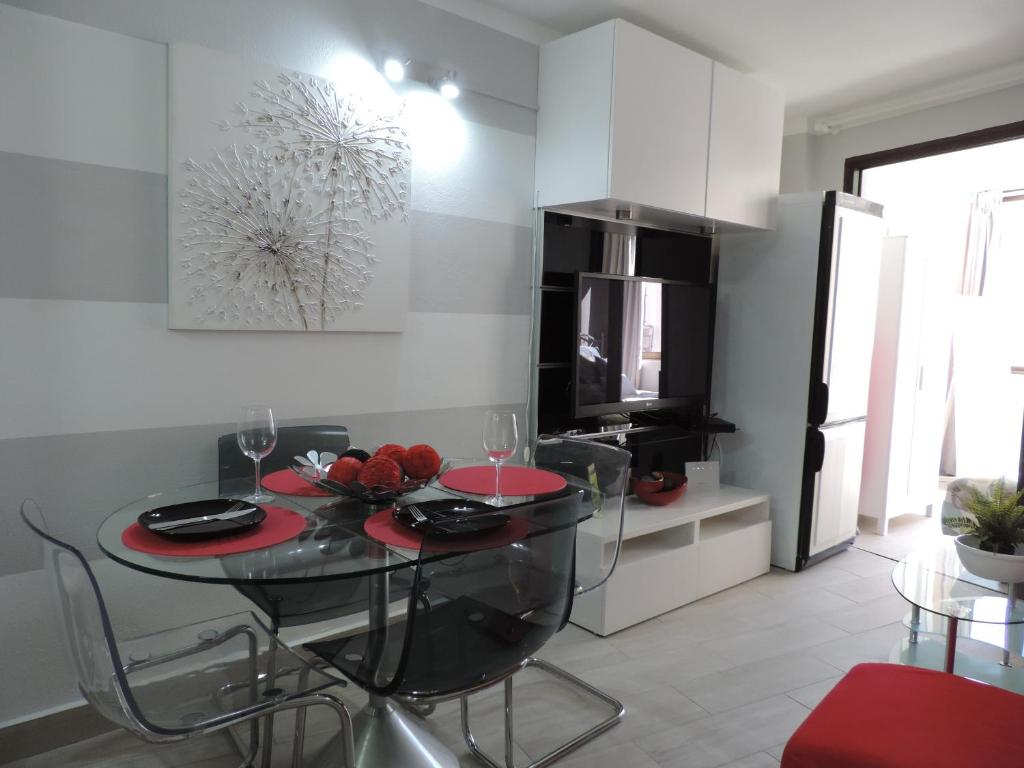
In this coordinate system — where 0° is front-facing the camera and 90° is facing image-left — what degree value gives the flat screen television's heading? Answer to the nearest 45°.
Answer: approximately 315°

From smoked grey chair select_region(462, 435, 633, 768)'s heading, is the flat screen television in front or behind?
behind

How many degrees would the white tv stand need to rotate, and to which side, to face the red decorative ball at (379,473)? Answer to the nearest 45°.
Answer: approximately 90° to its right

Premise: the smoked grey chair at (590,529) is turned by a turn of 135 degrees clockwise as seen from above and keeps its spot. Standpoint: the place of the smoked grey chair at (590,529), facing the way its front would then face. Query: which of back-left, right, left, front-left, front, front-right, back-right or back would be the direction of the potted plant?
right

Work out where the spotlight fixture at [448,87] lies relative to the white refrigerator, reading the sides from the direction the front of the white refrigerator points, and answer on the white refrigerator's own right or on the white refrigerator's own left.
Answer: on the white refrigerator's own right

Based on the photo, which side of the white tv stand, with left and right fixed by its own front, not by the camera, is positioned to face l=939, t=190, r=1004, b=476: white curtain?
left

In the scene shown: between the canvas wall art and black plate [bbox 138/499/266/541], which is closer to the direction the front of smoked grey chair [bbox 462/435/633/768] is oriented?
the black plate

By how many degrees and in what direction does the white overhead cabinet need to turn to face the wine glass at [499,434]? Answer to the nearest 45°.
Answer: approximately 45° to its right

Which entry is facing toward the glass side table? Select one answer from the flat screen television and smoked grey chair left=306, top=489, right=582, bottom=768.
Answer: the flat screen television
